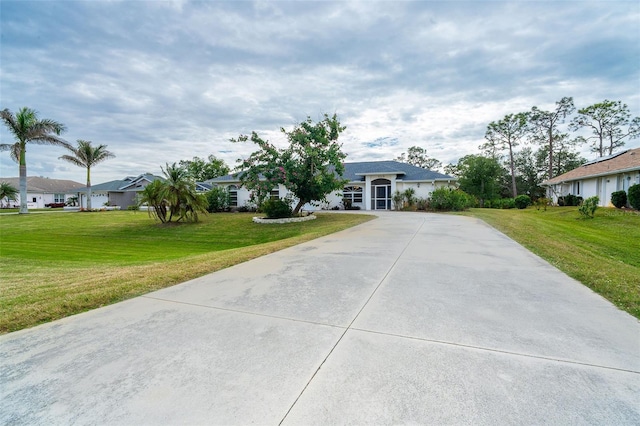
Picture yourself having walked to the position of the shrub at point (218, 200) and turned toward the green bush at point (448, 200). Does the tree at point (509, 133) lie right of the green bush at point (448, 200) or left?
left

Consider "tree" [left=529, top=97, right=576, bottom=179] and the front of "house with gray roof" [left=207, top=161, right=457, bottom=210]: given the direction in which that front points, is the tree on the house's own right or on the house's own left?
on the house's own left

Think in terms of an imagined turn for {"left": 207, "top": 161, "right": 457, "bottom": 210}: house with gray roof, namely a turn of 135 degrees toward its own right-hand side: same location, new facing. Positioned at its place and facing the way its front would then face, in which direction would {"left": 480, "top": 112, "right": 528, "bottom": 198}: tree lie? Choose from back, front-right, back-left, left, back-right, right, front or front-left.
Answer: right

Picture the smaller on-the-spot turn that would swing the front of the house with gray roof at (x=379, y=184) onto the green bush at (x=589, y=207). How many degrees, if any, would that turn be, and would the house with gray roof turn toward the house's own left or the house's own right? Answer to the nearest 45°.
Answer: approximately 45° to the house's own left

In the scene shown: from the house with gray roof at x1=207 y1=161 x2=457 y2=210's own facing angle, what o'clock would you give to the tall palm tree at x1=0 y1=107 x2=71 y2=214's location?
The tall palm tree is roughly at 3 o'clock from the house with gray roof.

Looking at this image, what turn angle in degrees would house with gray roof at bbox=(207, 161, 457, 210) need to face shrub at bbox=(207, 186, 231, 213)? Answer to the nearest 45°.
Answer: approximately 90° to its right

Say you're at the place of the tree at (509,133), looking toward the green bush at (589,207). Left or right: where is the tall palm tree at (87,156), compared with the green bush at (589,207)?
right

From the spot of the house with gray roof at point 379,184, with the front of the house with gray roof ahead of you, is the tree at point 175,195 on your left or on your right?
on your right

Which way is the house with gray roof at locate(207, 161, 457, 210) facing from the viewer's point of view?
toward the camera

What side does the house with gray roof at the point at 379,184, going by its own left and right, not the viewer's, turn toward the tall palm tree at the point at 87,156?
right

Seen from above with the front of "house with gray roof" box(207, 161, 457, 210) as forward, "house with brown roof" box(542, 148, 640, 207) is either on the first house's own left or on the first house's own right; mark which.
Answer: on the first house's own left

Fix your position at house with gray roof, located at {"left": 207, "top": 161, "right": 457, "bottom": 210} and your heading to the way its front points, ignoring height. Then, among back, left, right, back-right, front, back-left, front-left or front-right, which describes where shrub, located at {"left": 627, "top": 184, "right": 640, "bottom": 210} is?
front-left

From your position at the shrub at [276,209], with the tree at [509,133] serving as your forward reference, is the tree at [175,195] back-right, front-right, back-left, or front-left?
back-left

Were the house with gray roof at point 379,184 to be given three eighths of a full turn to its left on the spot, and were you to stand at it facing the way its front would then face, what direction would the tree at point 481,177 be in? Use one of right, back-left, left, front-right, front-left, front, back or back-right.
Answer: front
